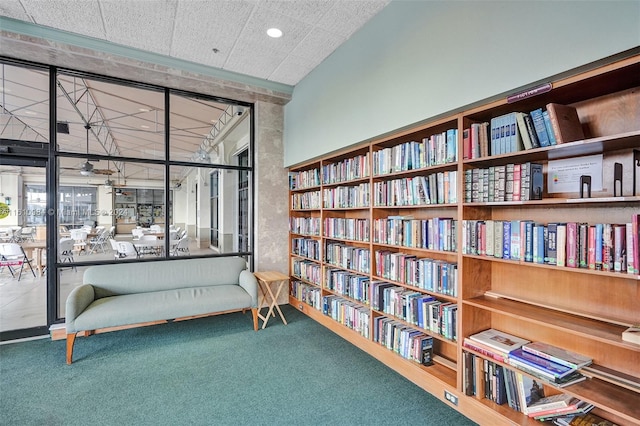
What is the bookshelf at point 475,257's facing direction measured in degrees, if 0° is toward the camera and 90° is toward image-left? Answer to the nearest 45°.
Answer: approximately 45°

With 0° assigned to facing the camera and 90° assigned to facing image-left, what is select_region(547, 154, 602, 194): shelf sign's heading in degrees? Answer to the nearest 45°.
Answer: approximately 45°

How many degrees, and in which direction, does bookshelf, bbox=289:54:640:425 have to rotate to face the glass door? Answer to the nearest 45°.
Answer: approximately 45° to its right

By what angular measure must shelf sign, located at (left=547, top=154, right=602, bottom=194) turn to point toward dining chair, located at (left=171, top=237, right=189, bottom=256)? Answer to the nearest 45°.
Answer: approximately 45° to its right

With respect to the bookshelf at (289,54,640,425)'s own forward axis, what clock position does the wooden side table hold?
The wooden side table is roughly at 2 o'clock from the bookshelf.
